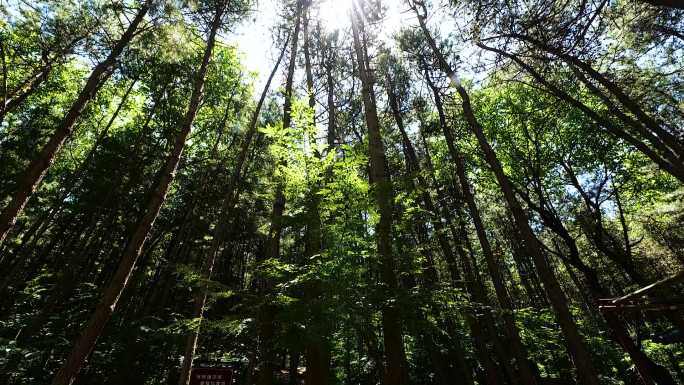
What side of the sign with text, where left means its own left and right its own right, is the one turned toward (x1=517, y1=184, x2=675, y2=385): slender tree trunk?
left

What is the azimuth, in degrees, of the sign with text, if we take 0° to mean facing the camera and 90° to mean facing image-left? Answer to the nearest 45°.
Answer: approximately 0°
